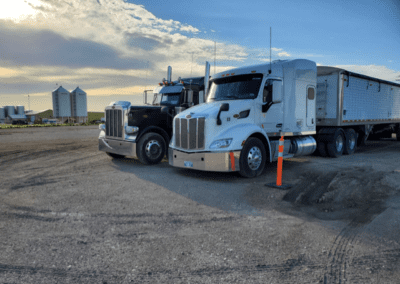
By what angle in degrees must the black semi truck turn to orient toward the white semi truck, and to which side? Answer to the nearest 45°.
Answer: approximately 90° to its left

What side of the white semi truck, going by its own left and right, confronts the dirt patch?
left

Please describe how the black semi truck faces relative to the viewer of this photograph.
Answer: facing the viewer and to the left of the viewer

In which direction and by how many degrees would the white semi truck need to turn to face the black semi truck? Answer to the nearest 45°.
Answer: approximately 45° to its right

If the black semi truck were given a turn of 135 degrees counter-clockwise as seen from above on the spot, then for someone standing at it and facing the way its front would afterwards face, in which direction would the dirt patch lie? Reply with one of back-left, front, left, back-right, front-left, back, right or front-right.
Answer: front-right

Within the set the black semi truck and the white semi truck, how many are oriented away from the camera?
0

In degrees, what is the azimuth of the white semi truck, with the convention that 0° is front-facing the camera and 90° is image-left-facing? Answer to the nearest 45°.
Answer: approximately 45°
